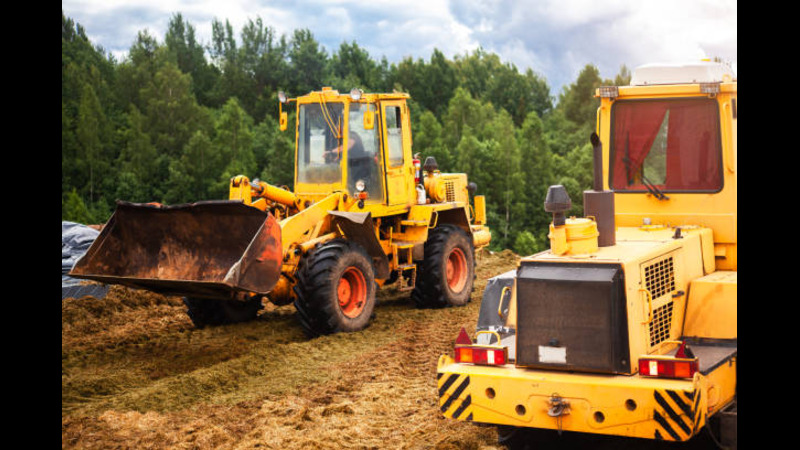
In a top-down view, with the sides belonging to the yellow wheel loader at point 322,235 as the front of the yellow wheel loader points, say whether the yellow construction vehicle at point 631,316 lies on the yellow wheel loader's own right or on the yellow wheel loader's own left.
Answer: on the yellow wheel loader's own left

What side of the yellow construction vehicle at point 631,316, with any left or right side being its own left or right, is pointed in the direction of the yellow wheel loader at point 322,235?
left

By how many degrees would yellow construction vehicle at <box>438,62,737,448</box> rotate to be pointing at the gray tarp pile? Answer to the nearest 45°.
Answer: approximately 90° to its left

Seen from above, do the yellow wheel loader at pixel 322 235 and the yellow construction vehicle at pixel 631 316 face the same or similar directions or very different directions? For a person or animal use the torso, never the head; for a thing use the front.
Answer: very different directions

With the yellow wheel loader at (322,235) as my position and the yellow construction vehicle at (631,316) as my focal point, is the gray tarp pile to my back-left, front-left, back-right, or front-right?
back-right

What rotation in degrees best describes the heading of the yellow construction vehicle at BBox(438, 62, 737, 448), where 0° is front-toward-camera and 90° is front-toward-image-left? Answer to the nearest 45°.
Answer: approximately 225°
